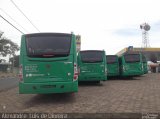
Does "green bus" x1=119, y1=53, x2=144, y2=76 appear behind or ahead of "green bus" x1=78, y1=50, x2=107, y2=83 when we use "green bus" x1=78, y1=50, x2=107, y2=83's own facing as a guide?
ahead

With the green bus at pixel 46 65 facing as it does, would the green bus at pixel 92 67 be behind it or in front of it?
in front

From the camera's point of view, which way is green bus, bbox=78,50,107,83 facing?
away from the camera

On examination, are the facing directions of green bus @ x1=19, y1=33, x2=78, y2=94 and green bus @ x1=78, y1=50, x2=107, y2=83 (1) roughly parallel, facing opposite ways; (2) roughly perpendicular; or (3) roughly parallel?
roughly parallel

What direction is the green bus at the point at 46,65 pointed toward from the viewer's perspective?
away from the camera

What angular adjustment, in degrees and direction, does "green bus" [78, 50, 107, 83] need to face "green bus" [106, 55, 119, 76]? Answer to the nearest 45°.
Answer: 0° — it already faces it

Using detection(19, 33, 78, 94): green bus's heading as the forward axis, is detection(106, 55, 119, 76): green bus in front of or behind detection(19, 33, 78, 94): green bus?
in front

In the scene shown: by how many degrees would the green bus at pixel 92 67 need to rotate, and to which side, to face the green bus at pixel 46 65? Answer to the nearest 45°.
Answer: approximately 180°

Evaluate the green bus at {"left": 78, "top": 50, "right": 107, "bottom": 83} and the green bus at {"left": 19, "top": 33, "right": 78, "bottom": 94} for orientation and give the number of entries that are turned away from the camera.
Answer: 2
